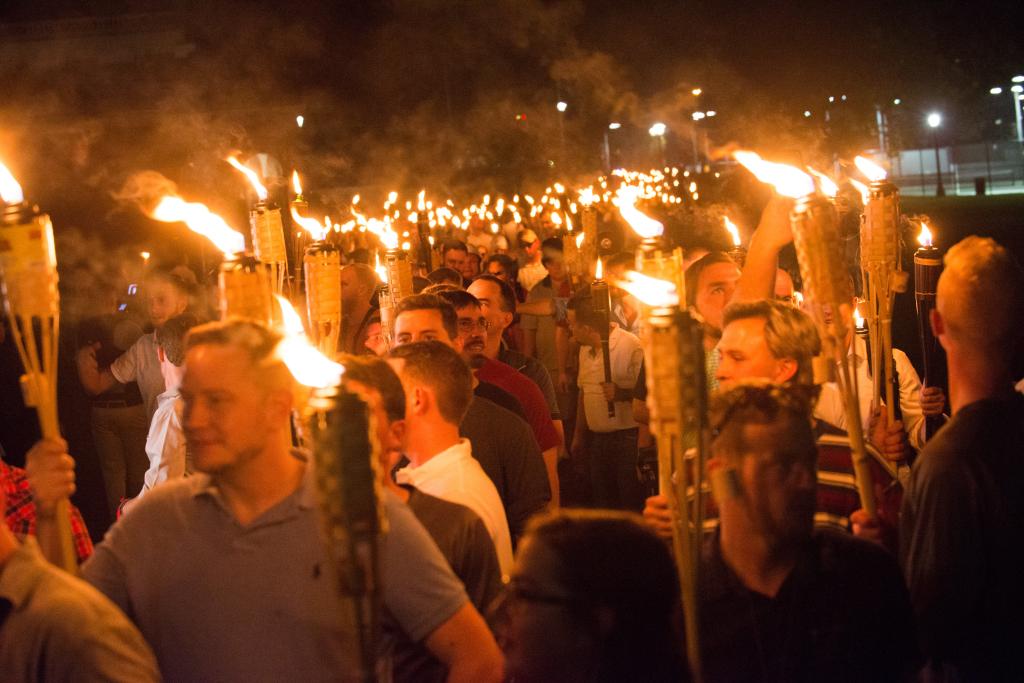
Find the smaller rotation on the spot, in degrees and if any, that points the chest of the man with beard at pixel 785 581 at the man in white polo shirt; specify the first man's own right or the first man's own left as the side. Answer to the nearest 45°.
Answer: approximately 180°

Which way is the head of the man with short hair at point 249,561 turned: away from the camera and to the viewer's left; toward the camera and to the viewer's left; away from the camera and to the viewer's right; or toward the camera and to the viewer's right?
toward the camera and to the viewer's left

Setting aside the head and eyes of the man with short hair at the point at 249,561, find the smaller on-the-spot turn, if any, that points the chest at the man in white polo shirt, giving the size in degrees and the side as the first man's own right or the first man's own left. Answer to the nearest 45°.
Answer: approximately 180°

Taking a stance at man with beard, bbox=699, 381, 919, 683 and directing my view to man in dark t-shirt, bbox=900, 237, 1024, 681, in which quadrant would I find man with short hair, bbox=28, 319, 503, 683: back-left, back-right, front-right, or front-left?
back-left

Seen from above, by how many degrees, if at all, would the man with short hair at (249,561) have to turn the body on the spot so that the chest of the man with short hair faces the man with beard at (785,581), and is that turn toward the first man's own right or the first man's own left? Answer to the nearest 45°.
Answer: approximately 135° to the first man's own left

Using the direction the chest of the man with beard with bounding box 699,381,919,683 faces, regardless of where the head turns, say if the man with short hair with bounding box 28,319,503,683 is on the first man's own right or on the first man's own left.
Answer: on the first man's own right

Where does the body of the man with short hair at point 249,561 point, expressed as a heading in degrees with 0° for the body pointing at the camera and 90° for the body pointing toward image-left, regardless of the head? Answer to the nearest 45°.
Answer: approximately 45°

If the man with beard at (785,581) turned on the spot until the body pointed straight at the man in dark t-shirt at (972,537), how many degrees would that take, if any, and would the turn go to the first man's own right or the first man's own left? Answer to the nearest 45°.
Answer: approximately 90° to the first man's own left

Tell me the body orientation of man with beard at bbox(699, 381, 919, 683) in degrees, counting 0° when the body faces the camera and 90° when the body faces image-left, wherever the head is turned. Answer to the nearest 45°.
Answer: approximately 315°

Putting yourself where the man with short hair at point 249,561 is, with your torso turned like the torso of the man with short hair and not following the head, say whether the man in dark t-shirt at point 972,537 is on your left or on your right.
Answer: on your left
